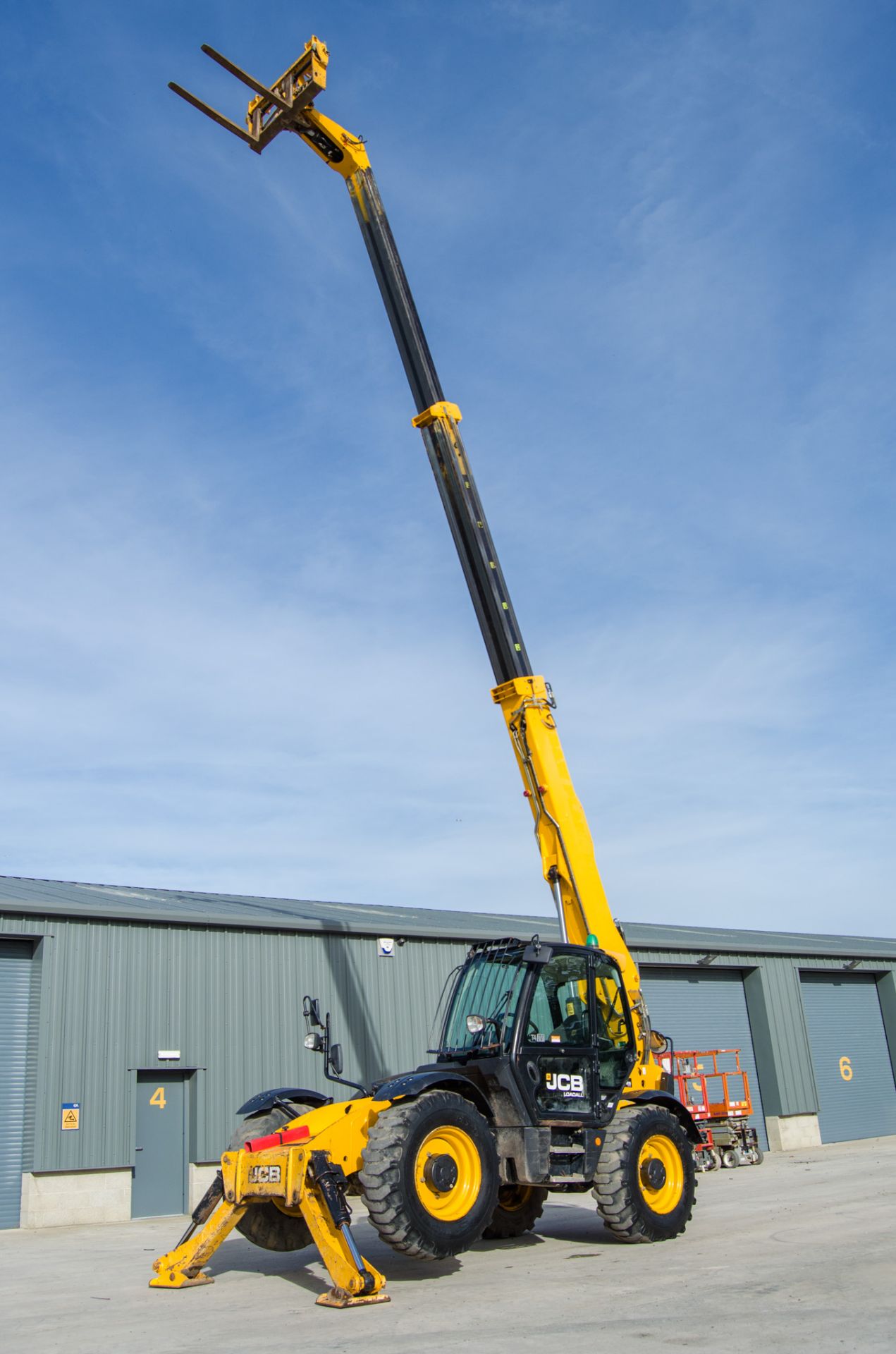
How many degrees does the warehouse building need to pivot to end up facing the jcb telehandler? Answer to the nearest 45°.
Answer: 0° — it already faces it

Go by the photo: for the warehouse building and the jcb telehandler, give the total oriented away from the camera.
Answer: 0

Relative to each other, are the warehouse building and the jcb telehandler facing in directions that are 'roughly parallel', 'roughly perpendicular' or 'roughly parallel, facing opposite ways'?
roughly perpendicular

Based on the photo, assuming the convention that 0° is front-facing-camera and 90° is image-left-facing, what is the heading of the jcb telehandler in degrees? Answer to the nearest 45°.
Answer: approximately 45°

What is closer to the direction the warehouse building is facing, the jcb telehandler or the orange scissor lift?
the jcb telehandler

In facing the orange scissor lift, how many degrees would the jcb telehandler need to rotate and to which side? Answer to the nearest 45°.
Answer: approximately 135° to its right

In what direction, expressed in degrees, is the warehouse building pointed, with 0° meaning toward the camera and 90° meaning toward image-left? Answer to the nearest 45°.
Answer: approximately 315°

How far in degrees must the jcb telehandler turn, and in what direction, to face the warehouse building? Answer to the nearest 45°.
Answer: approximately 90° to its right
